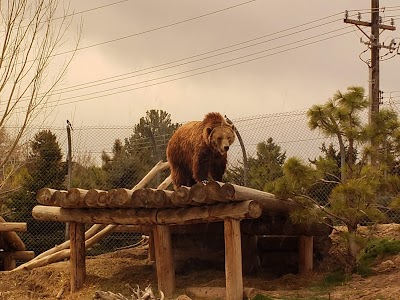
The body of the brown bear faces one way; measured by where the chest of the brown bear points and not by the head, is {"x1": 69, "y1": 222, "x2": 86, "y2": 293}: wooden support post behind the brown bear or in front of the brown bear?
behind

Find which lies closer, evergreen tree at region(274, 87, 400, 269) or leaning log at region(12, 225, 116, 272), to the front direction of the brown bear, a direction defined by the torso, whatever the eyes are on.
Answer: the evergreen tree

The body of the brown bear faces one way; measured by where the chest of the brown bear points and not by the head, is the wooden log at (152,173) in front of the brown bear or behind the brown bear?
behind

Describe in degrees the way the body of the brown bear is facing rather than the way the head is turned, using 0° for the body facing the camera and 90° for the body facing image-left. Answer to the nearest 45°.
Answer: approximately 315°

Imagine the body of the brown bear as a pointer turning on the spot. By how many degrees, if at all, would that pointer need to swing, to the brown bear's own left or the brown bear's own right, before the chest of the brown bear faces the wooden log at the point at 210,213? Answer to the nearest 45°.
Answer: approximately 45° to the brown bear's own right

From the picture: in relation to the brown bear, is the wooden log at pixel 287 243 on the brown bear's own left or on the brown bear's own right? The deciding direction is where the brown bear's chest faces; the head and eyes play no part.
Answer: on the brown bear's own left

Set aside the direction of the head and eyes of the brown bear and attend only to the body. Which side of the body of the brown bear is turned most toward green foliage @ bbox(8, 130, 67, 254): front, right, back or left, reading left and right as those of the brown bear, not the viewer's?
back

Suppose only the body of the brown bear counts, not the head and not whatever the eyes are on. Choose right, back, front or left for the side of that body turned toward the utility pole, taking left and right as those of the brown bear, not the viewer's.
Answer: left

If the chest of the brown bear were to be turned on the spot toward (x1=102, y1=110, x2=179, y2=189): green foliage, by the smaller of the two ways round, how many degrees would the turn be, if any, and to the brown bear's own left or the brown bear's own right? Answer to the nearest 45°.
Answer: approximately 135° to the brown bear's own left
